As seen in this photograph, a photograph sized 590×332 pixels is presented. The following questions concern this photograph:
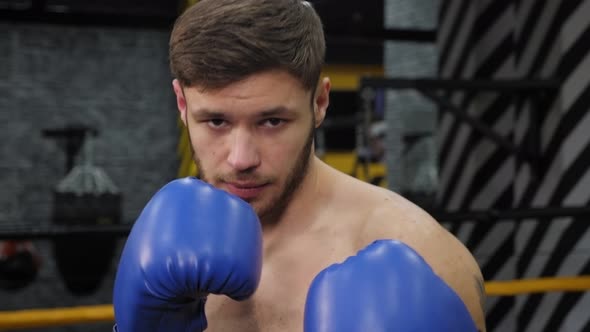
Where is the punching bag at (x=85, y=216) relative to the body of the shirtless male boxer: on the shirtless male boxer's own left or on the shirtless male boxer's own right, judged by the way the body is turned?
on the shirtless male boxer's own right

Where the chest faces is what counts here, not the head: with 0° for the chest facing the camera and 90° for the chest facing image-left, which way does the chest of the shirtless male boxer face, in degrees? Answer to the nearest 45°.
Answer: approximately 45°

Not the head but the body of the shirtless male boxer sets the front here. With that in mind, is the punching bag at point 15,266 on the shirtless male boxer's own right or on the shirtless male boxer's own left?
on the shirtless male boxer's own right
